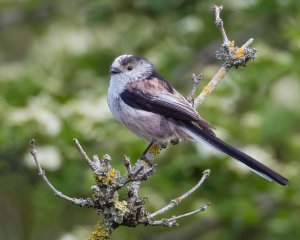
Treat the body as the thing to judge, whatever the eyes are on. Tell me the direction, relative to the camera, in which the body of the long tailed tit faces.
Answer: to the viewer's left
